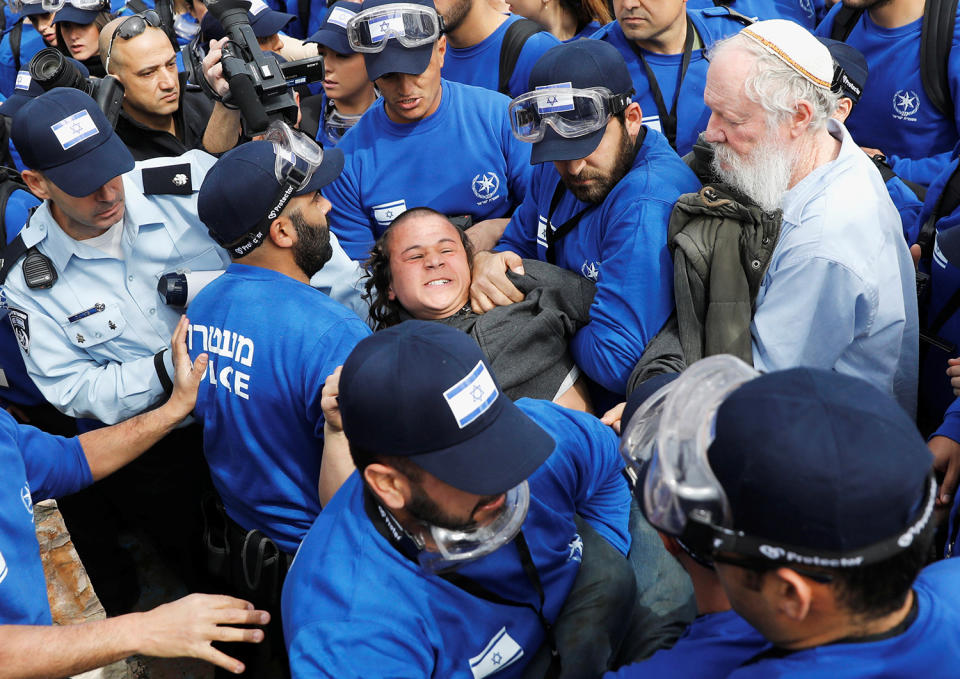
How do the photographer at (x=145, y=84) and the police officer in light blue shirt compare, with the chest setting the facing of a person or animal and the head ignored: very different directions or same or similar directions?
same or similar directions

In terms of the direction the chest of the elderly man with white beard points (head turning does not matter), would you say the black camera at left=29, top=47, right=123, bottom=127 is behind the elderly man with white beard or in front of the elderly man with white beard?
in front

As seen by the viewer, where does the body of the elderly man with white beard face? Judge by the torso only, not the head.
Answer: to the viewer's left

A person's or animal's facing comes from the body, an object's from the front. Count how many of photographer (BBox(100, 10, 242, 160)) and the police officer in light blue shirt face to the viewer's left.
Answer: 0

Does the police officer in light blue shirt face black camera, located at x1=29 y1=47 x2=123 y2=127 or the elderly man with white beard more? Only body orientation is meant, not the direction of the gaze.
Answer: the elderly man with white beard

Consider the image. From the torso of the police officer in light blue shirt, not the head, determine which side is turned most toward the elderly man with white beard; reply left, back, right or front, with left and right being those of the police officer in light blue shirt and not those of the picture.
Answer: front

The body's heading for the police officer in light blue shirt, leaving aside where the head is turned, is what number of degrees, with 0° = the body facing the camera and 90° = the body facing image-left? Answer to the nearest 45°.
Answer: approximately 315°

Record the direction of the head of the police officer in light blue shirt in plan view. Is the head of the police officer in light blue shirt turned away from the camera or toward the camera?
toward the camera

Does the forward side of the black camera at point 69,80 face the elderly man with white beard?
no

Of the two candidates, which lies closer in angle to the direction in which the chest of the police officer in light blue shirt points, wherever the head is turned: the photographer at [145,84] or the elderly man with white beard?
the elderly man with white beard

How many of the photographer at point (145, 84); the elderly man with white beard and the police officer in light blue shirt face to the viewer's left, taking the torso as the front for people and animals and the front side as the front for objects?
1

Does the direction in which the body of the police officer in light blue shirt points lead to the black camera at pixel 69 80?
no

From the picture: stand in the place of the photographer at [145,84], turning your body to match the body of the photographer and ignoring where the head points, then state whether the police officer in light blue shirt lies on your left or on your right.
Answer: on your right

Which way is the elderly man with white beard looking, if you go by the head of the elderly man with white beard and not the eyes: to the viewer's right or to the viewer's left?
to the viewer's left
